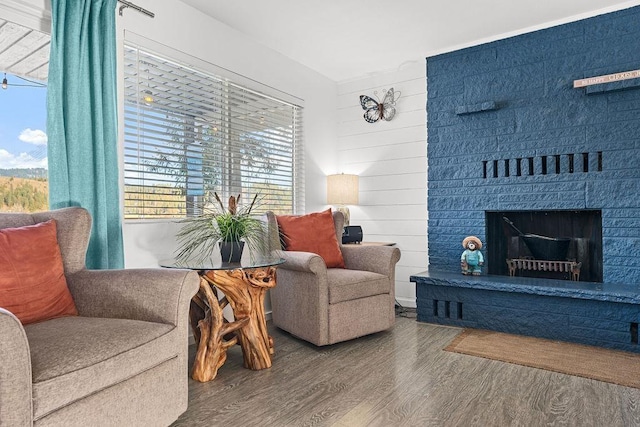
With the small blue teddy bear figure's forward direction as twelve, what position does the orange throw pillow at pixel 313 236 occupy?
The orange throw pillow is roughly at 2 o'clock from the small blue teddy bear figure.

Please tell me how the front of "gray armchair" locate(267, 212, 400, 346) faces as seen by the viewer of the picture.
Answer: facing the viewer and to the right of the viewer

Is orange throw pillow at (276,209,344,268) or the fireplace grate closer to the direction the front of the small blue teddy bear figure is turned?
the orange throw pillow

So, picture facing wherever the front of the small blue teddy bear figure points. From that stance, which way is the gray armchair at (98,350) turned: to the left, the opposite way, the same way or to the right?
to the left

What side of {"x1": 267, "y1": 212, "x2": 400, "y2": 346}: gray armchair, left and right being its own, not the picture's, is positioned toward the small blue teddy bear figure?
left

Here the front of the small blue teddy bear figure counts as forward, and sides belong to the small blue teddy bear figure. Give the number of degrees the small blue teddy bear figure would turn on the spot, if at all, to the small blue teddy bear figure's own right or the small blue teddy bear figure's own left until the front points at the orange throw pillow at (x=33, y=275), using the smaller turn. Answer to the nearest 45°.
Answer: approximately 45° to the small blue teddy bear figure's own right

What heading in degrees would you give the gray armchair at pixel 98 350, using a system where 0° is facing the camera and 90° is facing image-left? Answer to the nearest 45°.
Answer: approximately 315°

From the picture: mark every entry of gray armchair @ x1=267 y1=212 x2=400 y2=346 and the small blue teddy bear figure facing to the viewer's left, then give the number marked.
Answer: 0

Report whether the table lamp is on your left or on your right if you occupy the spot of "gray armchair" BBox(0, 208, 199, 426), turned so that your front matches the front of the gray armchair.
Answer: on your left

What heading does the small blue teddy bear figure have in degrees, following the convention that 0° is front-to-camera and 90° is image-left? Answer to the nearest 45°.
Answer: approximately 0°

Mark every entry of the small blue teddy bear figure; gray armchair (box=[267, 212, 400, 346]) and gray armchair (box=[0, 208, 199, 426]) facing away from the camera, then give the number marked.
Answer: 0
